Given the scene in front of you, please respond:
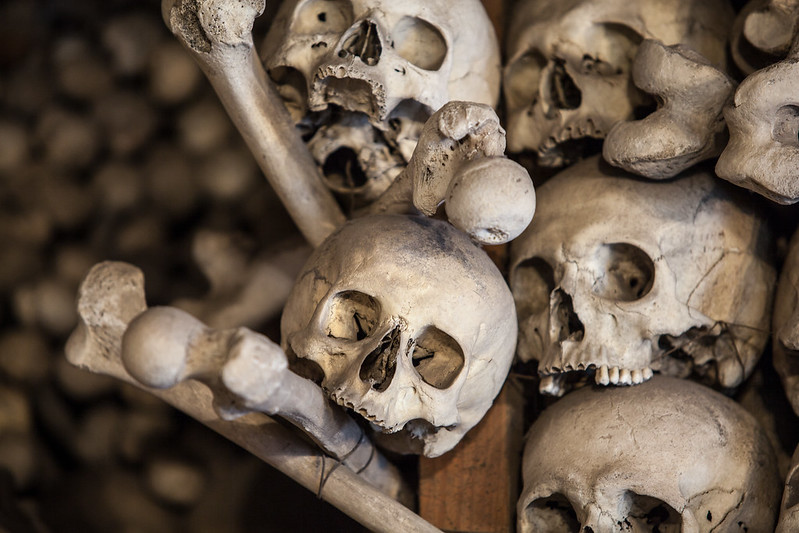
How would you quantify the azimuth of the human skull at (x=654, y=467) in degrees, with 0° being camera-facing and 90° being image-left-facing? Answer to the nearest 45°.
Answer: approximately 45°

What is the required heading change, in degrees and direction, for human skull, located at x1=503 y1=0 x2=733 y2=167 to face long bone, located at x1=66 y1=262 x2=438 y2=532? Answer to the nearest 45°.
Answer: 0° — it already faces it

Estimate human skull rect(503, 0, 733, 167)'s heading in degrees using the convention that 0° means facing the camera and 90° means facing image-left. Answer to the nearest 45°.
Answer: approximately 45°

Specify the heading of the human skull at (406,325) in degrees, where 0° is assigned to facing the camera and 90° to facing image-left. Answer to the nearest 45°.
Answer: approximately 0°
